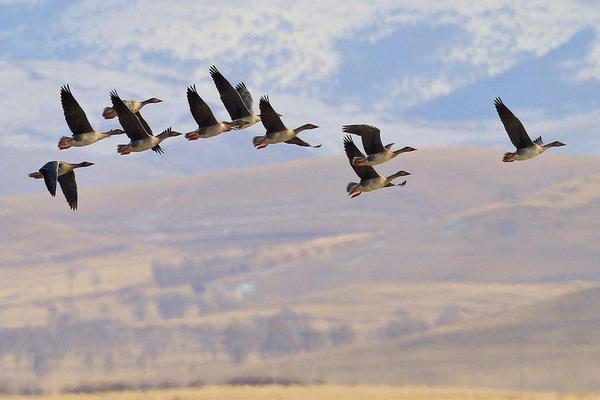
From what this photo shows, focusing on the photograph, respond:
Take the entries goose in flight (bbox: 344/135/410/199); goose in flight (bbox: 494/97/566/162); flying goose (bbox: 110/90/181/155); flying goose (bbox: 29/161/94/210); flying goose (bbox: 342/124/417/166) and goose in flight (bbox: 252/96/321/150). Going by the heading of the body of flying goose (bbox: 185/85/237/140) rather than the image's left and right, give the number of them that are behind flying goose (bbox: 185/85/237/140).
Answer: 2

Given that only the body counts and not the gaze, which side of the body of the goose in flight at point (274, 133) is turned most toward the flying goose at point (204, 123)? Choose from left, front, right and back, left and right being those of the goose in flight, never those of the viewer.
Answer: back

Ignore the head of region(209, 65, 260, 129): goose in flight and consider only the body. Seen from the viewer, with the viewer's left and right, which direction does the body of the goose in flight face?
facing to the right of the viewer

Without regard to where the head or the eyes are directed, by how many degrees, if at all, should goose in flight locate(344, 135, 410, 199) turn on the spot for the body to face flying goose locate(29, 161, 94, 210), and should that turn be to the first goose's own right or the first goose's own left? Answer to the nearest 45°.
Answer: approximately 180°

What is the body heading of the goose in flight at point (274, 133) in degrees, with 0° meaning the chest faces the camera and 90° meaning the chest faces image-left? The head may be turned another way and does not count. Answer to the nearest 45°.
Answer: approximately 270°

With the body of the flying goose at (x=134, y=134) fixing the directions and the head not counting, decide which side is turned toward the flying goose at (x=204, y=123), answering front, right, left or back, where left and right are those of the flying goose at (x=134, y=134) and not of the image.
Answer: front

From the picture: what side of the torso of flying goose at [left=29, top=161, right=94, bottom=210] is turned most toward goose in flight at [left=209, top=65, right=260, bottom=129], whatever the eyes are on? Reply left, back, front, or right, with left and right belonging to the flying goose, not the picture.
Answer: front

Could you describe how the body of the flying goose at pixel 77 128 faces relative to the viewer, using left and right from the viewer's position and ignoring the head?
facing to the right of the viewer

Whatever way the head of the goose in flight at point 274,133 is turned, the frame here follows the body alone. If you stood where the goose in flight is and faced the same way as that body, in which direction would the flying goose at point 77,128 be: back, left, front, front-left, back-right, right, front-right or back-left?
back

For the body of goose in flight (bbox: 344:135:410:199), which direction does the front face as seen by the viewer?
to the viewer's right

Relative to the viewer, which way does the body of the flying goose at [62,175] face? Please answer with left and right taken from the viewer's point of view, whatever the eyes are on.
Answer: facing to the right of the viewer

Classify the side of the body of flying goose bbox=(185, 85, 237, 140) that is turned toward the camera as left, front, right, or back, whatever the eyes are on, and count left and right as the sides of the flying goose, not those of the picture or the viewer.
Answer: right

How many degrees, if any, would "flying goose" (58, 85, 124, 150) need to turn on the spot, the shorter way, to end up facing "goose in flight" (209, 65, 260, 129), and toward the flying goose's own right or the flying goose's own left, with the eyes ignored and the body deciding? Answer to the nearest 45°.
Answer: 0° — it already faces it

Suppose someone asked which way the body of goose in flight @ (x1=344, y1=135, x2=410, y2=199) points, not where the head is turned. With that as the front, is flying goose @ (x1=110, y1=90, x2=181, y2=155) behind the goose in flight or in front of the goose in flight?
behind

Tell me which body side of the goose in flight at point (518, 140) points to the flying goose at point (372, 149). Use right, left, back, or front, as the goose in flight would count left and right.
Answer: back

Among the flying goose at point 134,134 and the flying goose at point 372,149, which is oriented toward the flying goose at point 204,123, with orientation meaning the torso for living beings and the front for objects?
the flying goose at point 134,134
